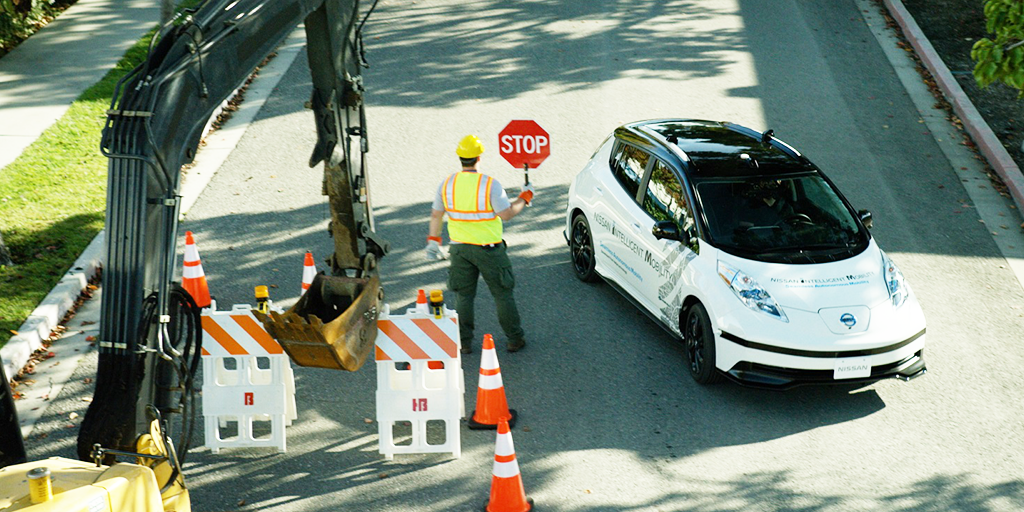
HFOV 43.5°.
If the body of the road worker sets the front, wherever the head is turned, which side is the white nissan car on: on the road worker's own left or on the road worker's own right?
on the road worker's own right

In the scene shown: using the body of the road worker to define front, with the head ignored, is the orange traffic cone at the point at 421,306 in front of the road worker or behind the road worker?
behind

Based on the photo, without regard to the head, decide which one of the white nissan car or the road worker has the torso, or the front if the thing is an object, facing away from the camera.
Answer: the road worker

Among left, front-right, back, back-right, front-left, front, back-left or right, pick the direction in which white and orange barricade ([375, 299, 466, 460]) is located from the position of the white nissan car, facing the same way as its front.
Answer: right

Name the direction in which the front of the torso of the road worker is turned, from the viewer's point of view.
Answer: away from the camera

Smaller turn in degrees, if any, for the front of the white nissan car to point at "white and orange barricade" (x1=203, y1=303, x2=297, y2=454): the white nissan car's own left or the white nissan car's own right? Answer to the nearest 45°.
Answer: approximately 90° to the white nissan car's own right

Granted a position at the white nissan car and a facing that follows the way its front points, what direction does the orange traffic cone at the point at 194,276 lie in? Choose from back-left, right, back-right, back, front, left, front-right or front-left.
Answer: back-right

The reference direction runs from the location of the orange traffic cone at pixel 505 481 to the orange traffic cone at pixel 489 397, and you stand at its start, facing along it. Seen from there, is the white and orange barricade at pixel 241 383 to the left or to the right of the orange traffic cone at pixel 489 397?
left

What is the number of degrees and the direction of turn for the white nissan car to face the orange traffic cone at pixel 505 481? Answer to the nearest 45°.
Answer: approximately 90° to its right

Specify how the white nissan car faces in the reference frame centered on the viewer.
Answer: facing the viewer and to the right of the viewer

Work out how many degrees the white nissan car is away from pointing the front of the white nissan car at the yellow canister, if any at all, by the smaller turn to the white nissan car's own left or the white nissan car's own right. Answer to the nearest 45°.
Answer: approximately 90° to the white nissan car's own right

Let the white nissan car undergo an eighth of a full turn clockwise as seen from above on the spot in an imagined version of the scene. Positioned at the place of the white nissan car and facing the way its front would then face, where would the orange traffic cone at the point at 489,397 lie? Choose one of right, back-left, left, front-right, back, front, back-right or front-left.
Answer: front-right
